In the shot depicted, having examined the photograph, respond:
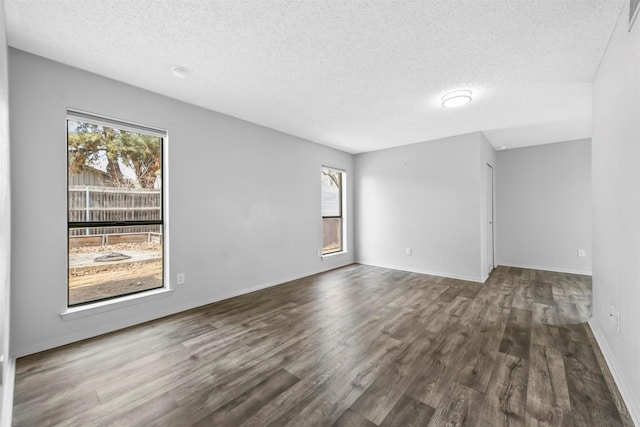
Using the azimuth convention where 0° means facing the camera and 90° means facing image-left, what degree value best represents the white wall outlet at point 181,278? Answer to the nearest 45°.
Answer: approximately 315°

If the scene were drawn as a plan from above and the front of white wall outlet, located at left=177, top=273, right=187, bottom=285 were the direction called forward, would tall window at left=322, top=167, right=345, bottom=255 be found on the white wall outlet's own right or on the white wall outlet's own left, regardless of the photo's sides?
on the white wall outlet's own left

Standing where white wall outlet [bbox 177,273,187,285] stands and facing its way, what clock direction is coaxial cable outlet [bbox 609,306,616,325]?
The coaxial cable outlet is roughly at 12 o'clock from the white wall outlet.

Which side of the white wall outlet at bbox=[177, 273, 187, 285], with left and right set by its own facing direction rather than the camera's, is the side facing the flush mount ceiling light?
front
